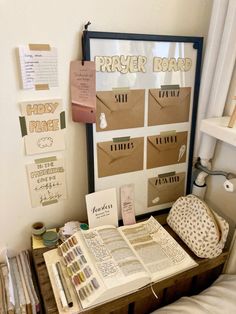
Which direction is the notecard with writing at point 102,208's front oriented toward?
toward the camera

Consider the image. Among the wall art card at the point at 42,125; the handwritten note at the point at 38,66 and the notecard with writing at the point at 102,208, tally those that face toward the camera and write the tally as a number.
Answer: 3

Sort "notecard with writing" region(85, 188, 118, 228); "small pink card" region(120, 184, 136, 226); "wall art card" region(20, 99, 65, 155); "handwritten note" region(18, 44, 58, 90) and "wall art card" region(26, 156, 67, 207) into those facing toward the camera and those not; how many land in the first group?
5

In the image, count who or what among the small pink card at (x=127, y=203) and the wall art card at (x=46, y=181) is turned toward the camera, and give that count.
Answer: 2

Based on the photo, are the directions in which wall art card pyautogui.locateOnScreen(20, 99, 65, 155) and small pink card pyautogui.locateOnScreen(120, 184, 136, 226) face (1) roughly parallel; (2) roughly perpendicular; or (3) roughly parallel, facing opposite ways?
roughly parallel

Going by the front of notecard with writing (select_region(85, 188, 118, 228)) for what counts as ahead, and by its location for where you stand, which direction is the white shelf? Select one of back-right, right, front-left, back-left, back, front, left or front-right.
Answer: left

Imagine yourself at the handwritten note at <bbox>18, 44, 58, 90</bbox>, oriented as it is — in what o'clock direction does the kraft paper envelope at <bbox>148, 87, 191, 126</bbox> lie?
The kraft paper envelope is roughly at 9 o'clock from the handwritten note.

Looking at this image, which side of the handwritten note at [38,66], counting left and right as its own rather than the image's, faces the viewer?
front

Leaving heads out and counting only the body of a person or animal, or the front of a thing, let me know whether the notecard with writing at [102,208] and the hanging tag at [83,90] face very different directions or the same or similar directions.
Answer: same or similar directions

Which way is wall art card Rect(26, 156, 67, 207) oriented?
toward the camera

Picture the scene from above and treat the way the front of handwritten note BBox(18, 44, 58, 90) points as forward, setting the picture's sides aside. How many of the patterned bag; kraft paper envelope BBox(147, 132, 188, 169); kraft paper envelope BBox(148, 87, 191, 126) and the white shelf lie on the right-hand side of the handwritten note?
0

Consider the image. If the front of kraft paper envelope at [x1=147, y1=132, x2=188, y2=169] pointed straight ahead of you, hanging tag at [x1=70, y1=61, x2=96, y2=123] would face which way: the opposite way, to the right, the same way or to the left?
the same way

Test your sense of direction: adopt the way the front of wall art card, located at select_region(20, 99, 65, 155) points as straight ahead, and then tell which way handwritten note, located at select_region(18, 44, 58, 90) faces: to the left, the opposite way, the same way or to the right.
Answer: the same way

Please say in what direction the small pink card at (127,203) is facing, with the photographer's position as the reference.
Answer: facing the viewer
